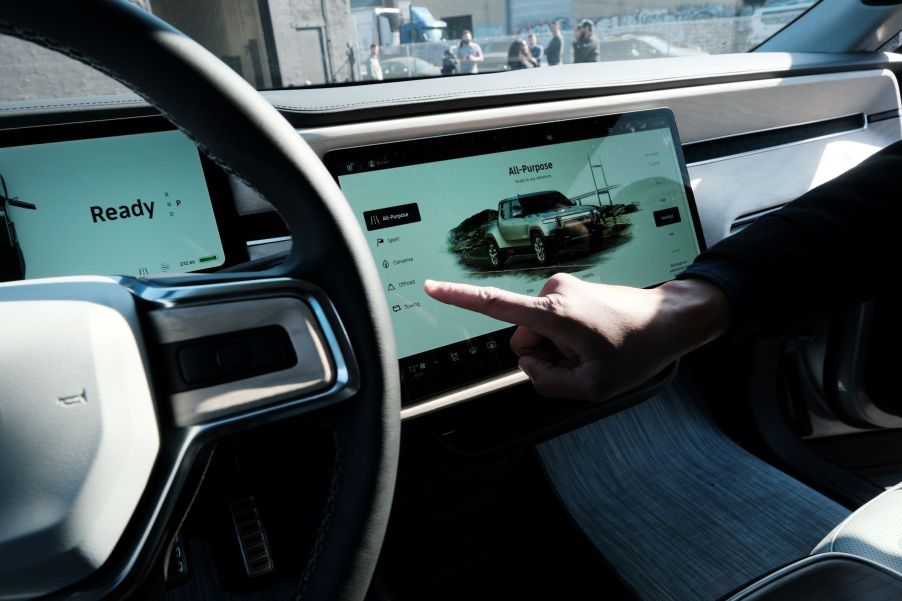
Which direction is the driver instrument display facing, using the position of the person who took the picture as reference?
facing the viewer

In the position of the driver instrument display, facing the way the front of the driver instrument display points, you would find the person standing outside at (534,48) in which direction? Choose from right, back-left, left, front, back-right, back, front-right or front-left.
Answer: back-left

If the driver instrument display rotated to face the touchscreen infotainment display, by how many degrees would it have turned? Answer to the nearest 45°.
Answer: approximately 90° to its left

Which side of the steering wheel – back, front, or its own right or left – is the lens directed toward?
front

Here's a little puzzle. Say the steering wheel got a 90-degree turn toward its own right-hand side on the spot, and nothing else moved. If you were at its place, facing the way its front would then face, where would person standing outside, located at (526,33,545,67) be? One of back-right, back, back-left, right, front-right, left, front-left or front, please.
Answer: back-right

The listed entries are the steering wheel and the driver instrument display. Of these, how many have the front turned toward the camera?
2

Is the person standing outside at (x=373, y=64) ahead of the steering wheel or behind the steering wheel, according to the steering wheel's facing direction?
behind

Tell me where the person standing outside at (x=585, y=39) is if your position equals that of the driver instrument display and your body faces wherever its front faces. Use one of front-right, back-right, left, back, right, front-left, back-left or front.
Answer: back-left

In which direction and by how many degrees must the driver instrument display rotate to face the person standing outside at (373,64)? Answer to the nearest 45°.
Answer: approximately 135° to its left

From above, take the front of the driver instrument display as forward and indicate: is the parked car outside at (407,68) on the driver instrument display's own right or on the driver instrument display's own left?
on the driver instrument display's own left

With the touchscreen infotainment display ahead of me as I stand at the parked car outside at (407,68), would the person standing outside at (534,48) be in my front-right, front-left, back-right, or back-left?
back-left
